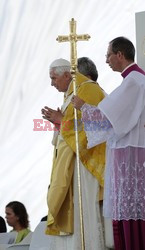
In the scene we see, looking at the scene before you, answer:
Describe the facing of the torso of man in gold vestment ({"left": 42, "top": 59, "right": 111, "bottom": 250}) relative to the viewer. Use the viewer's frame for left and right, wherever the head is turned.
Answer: facing to the left of the viewer

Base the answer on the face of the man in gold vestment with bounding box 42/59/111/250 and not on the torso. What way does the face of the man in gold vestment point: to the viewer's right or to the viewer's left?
to the viewer's left
